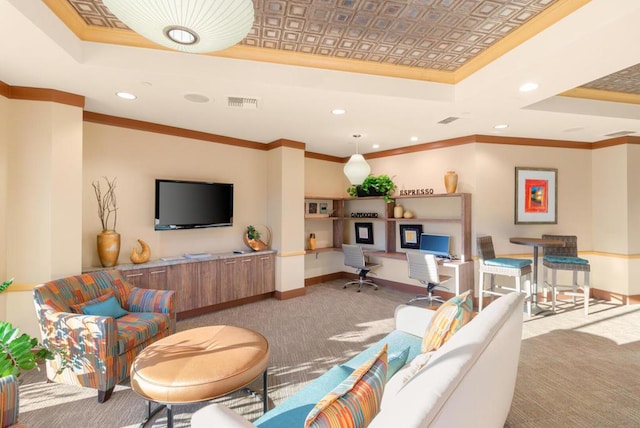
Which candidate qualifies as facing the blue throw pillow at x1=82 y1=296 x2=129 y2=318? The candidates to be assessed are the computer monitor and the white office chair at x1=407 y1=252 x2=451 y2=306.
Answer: the computer monitor

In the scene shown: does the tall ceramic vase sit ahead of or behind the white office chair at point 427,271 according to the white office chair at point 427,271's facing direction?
behind

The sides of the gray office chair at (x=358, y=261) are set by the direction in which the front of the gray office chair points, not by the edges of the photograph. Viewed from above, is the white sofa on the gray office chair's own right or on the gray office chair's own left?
on the gray office chair's own right

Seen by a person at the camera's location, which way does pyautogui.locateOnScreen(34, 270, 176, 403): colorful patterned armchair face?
facing the viewer and to the right of the viewer

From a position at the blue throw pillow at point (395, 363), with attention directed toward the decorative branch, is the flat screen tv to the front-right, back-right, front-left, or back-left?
front-right

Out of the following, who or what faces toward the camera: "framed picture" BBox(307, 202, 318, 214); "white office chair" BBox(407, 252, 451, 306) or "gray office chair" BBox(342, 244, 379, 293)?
the framed picture

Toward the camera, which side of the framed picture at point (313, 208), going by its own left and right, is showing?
front

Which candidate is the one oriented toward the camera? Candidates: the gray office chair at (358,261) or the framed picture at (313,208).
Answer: the framed picture

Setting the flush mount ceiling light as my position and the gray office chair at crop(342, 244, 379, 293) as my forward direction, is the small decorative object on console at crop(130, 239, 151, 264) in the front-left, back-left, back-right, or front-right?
front-left

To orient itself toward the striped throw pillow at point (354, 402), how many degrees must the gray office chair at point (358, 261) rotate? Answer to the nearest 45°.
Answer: approximately 135° to its right

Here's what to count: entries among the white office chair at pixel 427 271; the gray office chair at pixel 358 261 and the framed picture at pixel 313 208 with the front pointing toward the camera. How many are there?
1

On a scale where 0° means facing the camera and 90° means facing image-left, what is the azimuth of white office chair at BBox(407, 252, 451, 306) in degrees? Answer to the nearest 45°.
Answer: approximately 225°

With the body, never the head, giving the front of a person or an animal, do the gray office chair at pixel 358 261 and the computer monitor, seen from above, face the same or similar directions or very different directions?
very different directions

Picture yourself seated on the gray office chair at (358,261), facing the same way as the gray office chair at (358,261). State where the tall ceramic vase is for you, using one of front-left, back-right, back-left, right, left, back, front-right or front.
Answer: back

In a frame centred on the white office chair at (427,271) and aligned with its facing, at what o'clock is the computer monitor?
The computer monitor is roughly at 11 o'clock from the white office chair.

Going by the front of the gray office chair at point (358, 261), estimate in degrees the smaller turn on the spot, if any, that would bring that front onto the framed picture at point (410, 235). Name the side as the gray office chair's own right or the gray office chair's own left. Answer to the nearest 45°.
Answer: approximately 45° to the gray office chair's own right
